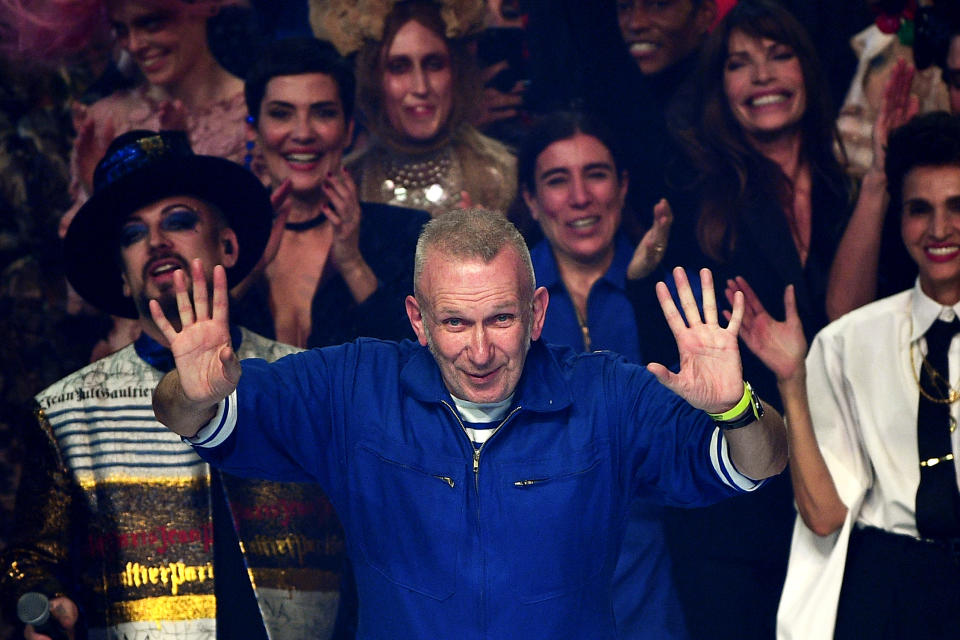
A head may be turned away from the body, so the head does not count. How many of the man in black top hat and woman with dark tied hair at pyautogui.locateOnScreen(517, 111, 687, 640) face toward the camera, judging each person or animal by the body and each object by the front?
2

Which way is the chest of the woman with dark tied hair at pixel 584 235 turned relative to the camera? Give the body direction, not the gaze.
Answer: toward the camera

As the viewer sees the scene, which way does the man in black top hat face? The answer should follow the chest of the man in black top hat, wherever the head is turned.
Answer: toward the camera

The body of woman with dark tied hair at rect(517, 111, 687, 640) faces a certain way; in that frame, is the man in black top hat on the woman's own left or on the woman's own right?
on the woman's own right

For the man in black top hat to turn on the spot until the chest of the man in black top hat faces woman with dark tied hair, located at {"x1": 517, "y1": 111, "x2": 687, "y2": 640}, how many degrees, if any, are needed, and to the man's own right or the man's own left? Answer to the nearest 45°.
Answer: approximately 90° to the man's own left
